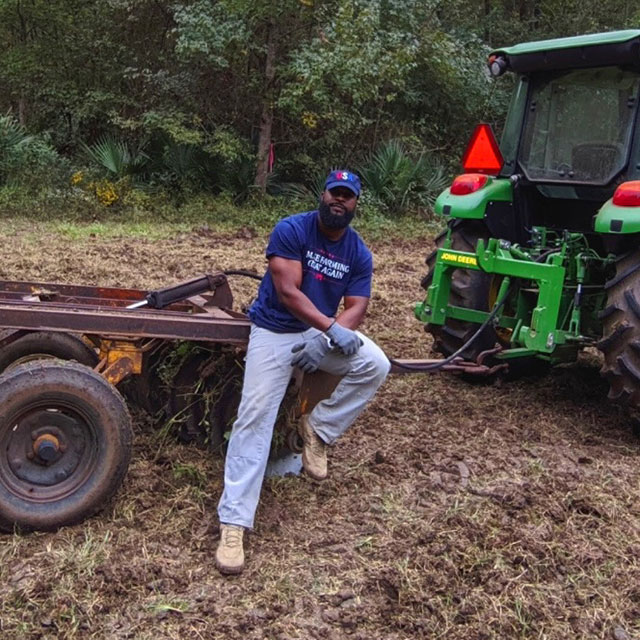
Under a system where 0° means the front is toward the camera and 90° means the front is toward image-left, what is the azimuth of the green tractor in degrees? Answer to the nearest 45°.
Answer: approximately 225°

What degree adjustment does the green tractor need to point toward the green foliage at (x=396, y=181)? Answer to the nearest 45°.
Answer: approximately 45° to its left

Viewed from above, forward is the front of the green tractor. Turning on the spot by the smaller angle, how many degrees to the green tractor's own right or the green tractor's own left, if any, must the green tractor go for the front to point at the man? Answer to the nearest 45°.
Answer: approximately 180°

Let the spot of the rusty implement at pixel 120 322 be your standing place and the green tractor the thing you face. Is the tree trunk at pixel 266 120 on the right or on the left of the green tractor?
left

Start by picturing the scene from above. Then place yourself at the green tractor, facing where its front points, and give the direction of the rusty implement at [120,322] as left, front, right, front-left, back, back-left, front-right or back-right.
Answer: back

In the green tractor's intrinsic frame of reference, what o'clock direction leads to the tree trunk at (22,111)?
The tree trunk is roughly at 9 o'clock from the green tractor.

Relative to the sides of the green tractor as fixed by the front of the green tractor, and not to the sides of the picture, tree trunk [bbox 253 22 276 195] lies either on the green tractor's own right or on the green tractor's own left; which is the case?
on the green tractor's own left

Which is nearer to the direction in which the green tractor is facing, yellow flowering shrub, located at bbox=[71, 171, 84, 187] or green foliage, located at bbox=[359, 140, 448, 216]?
the green foliage

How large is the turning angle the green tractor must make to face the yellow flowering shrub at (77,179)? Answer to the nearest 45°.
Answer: approximately 90° to its left
